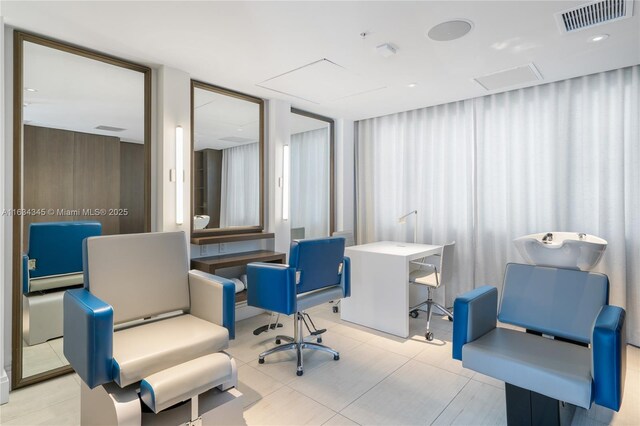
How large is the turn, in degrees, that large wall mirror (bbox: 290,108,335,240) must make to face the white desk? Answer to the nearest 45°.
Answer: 0° — it already faces it

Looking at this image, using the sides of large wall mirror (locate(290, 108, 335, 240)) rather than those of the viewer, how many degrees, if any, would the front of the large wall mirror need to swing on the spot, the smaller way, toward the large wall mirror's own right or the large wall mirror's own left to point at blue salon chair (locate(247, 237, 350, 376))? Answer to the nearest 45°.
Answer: approximately 45° to the large wall mirror's own right

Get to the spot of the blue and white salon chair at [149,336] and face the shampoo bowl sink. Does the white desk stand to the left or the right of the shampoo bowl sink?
left

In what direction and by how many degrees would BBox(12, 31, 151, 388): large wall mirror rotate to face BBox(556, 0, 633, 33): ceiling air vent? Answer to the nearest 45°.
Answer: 0° — it already faces it

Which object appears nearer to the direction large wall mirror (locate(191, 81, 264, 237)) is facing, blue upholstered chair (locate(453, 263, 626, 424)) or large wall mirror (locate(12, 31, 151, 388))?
the blue upholstered chair

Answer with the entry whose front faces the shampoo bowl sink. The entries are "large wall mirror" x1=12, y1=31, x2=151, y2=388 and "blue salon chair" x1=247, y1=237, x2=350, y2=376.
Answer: the large wall mirror

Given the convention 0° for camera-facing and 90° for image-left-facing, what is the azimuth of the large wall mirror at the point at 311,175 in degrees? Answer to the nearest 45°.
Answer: approximately 315°

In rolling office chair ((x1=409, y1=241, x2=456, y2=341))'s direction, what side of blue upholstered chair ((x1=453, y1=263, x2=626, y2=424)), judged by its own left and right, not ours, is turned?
right

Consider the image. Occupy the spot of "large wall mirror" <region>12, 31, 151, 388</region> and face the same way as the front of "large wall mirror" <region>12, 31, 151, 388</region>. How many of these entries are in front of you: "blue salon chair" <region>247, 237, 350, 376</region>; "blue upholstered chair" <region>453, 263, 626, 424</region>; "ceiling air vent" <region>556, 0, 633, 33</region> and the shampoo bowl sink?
4

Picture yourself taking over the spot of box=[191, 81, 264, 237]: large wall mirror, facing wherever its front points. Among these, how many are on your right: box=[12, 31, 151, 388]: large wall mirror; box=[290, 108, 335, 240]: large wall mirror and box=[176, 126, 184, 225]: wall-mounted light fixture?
2

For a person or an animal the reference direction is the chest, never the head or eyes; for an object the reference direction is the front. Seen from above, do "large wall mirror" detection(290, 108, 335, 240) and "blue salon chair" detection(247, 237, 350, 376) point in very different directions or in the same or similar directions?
very different directions

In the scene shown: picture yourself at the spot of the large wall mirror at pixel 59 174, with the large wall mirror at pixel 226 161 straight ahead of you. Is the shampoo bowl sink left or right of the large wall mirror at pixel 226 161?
right
